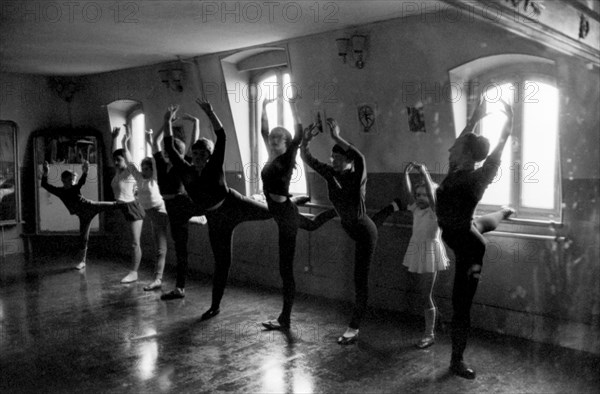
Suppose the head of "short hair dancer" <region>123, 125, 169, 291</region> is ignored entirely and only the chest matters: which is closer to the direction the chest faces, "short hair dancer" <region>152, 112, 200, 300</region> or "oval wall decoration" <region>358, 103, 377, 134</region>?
the short hair dancer

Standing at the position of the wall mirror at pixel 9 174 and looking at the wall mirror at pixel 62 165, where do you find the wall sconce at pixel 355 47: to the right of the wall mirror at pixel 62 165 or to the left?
right

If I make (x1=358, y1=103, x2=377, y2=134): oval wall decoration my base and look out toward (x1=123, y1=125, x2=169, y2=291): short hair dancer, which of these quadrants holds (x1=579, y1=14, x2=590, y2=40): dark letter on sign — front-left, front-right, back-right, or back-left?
back-left

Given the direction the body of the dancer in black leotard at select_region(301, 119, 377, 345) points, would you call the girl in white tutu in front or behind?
behind

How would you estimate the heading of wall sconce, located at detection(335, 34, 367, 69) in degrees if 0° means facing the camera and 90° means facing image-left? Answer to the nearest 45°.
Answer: approximately 45°

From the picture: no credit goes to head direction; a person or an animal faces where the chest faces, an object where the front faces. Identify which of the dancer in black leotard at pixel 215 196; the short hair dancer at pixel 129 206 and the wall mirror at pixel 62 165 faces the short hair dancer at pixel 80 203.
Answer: the wall mirror
